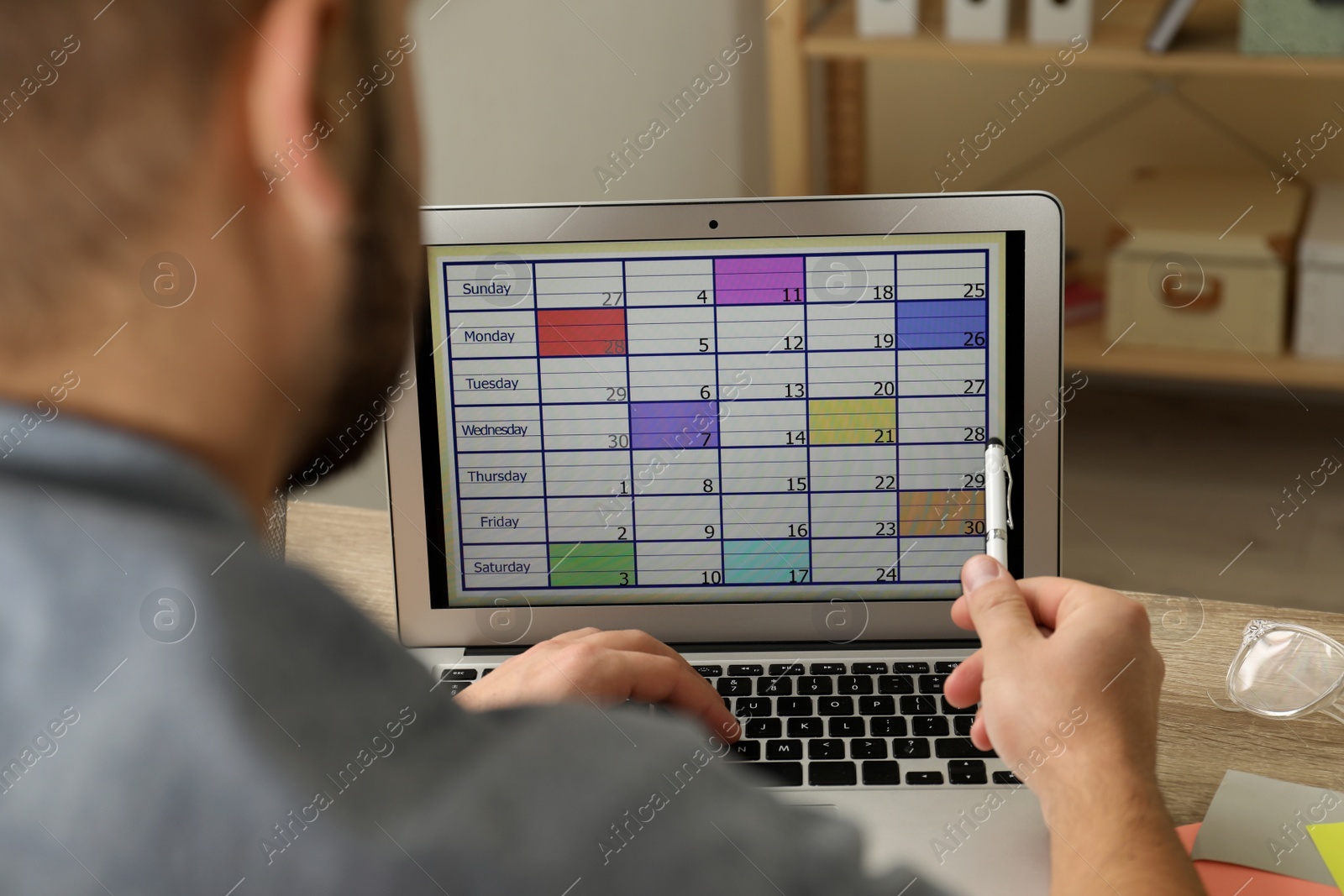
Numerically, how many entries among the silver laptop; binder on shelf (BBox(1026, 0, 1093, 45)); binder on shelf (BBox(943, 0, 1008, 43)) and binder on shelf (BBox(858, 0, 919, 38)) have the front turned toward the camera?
4

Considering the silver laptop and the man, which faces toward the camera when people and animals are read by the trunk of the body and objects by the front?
the silver laptop

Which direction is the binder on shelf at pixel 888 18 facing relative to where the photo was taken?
toward the camera

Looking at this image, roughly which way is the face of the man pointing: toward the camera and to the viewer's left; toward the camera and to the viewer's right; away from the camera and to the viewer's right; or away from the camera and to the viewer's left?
away from the camera and to the viewer's right

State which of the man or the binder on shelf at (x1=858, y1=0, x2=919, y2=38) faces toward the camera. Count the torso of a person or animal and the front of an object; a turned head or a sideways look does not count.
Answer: the binder on shelf

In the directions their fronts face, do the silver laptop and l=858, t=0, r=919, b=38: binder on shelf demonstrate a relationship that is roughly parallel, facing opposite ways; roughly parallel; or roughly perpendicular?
roughly parallel

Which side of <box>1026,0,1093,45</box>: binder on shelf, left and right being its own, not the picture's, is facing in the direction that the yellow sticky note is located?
front

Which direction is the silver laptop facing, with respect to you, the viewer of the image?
facing the viewer

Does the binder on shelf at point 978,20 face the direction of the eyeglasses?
yes

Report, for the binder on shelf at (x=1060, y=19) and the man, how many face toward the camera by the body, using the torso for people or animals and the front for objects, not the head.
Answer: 1

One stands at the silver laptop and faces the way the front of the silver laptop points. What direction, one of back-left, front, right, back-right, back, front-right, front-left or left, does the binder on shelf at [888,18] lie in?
back

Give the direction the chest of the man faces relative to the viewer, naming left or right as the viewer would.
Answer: facing away from the viewer and to the right of the viewer

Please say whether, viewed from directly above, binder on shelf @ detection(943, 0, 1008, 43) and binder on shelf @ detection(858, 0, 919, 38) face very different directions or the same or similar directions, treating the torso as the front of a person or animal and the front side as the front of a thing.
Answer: same or similar directions
